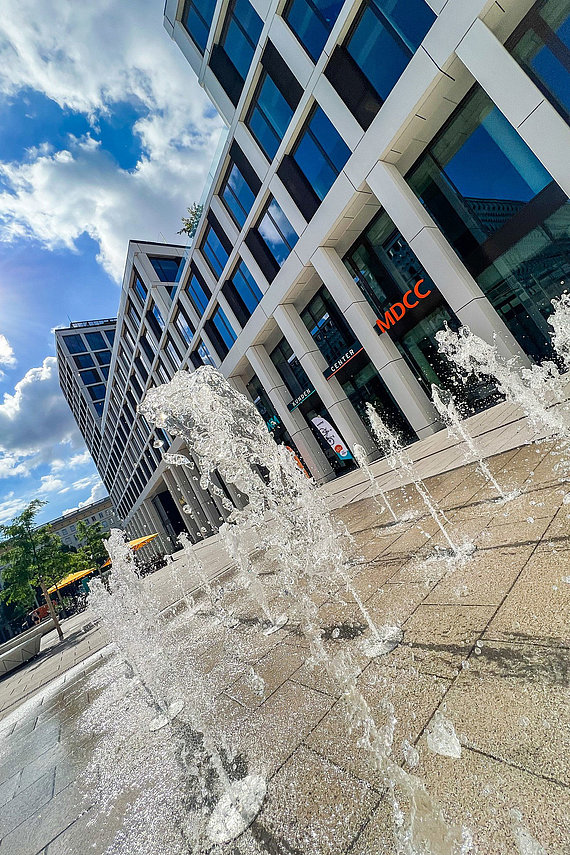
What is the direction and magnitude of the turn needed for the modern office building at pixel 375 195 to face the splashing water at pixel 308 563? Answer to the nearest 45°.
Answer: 0° — it already faces it

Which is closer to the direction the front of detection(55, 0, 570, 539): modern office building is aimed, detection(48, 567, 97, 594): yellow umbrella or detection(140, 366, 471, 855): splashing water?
the splashing water

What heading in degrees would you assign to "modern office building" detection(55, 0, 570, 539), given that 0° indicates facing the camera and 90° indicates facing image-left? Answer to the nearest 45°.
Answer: approximately 45°
